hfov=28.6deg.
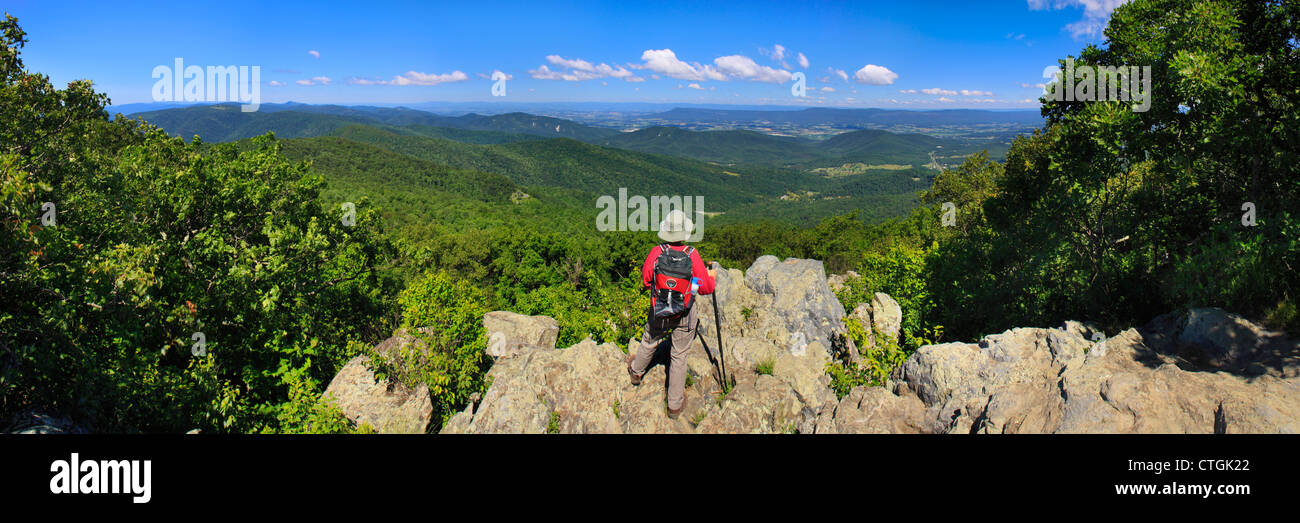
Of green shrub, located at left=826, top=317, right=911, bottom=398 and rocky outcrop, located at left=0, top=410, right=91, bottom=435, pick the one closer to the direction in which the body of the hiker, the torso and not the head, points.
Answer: the green shrub

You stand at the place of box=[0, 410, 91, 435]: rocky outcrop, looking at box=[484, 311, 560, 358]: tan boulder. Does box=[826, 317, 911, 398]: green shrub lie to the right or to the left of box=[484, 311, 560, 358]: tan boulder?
right

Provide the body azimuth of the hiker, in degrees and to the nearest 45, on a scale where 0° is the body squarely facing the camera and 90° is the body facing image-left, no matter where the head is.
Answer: approximately 180°

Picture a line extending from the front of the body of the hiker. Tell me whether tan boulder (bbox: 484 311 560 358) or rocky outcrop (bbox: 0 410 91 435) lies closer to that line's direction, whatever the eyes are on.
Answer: the tan boulder

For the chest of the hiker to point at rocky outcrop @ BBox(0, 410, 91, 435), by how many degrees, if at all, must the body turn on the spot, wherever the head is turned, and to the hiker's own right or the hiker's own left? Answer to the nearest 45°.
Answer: approximately 90° to the hiker's own left

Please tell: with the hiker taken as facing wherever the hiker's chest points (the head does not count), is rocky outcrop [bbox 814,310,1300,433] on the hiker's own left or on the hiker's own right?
on the hiker's own right
